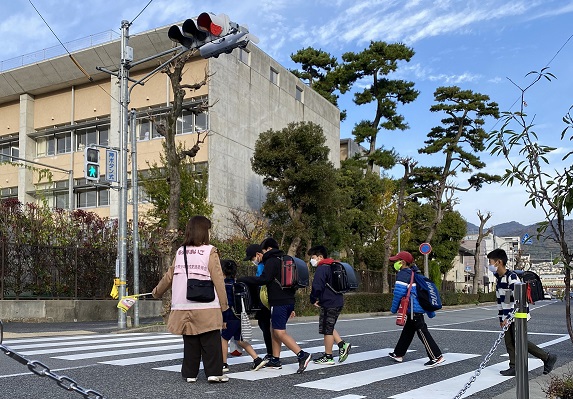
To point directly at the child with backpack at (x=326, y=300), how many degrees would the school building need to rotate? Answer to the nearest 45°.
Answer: approximately 45° to its left

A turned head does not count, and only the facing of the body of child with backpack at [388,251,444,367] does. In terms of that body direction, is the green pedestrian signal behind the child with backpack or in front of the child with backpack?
in front

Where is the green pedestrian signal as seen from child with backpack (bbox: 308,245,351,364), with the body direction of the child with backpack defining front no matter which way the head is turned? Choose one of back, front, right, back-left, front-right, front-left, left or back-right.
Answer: front-right

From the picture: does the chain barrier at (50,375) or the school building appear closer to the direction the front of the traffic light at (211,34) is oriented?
the chain barrier

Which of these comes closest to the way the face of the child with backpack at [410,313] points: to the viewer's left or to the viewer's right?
to the viewer's left

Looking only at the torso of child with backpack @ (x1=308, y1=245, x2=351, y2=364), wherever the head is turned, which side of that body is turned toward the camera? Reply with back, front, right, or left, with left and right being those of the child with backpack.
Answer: left

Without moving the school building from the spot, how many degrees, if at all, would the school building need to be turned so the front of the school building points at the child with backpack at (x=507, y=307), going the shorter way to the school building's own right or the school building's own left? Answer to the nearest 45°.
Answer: approximately 45° to the school building's own left

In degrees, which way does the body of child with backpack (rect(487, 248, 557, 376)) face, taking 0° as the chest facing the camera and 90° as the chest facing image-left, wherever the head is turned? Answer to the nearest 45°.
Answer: approximately 90°

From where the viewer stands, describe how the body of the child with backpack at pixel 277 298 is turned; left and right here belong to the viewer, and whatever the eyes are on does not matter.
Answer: facing to the left of the viewer

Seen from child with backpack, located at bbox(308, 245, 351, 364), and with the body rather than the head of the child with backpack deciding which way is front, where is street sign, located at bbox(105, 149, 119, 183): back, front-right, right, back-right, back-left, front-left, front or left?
front-right

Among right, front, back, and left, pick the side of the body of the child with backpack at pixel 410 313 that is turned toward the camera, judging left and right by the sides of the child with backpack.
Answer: left

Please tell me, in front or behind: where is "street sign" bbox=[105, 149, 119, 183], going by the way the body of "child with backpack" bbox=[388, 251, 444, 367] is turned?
in front
